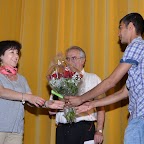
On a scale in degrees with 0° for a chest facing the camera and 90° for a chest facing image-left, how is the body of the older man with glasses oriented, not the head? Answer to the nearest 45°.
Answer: approximately 45°
